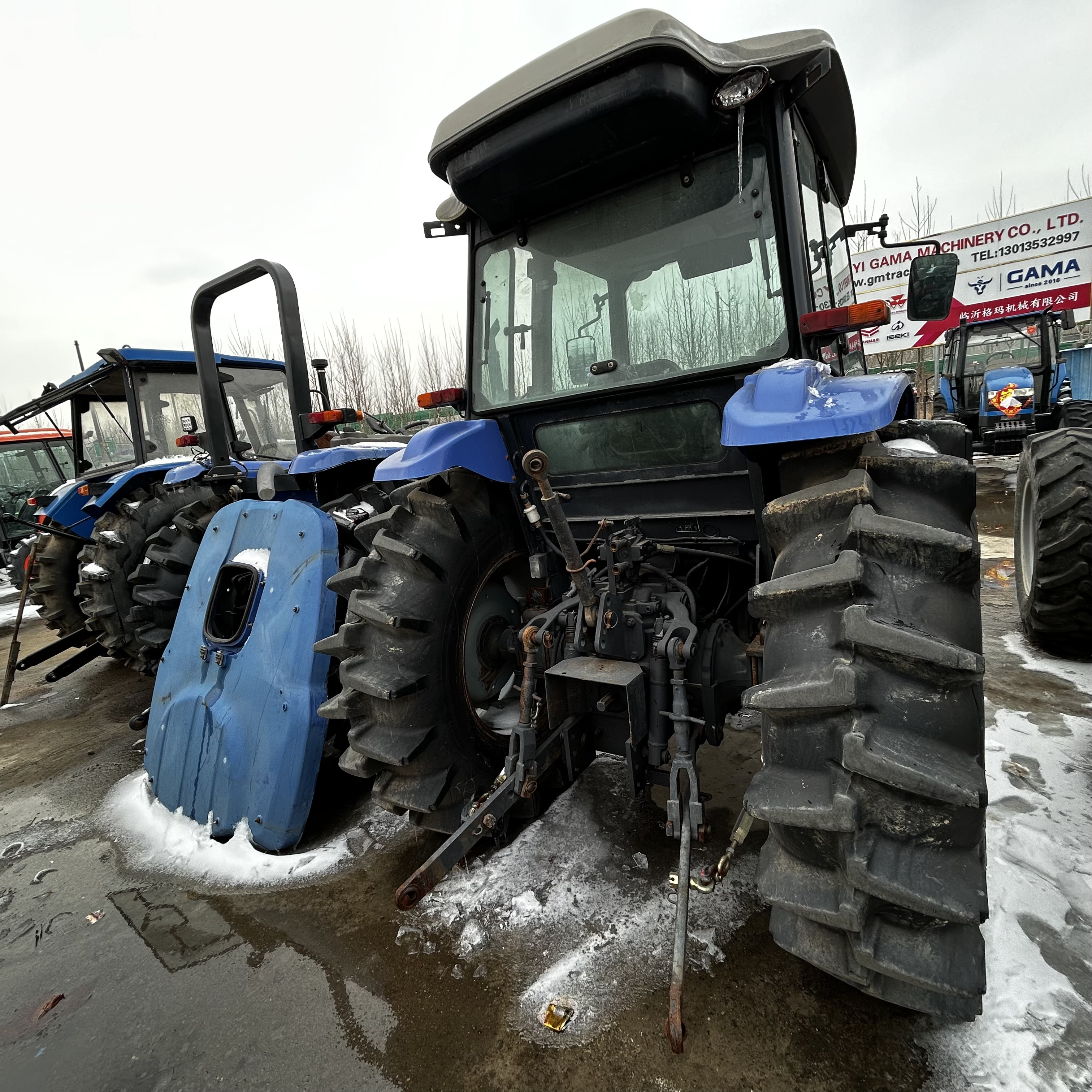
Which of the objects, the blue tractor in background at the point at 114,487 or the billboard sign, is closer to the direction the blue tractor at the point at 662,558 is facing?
the billboard sign

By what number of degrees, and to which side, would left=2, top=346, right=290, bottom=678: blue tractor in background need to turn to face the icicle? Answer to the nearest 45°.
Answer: approximately 135° to its right

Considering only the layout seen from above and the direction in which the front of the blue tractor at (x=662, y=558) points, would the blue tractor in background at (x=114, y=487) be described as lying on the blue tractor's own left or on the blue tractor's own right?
on the blue tractor's own left

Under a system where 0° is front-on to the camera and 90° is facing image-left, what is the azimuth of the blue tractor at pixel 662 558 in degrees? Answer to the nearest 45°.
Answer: approximately 225°
